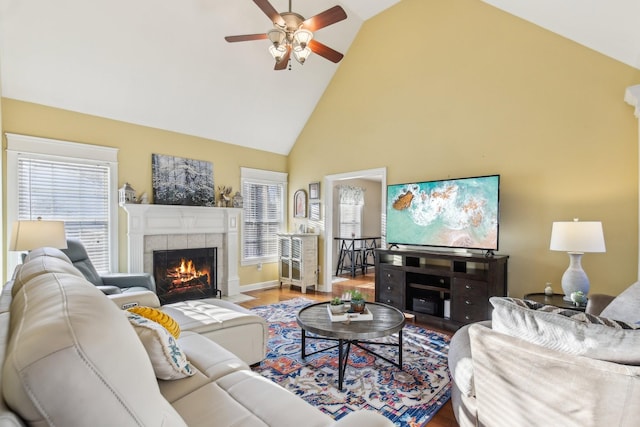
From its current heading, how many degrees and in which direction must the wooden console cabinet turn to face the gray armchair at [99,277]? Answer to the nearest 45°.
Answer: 0° — it already faces it

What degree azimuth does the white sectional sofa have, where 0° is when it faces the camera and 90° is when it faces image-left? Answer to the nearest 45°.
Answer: approximately 225°

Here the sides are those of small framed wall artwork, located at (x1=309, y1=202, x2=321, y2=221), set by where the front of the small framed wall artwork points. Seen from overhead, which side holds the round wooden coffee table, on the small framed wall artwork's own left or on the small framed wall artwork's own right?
on the small framed wall artwork's own left

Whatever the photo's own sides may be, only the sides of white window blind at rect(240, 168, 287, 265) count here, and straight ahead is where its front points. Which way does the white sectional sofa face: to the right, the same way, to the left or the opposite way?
to the left

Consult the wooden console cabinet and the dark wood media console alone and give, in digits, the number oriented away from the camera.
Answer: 0

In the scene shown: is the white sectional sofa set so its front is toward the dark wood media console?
yes

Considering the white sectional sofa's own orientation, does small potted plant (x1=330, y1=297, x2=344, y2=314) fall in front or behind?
in front

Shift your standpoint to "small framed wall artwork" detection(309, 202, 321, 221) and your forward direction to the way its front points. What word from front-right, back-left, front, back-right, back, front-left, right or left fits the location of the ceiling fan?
front-left

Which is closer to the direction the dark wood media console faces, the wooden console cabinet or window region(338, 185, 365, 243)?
the wooden console cabinet

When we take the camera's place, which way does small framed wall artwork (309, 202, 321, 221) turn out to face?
facing the viewer and to the left of the viewer

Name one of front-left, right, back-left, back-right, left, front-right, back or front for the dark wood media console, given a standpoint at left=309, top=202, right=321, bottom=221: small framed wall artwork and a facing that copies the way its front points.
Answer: left

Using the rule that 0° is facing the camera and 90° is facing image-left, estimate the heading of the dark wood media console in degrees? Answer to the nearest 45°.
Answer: approximately 45°

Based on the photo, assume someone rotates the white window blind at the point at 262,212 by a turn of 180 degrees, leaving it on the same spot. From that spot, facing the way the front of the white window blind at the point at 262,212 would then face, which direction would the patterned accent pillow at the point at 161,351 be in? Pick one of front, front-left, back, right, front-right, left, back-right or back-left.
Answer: back-left
